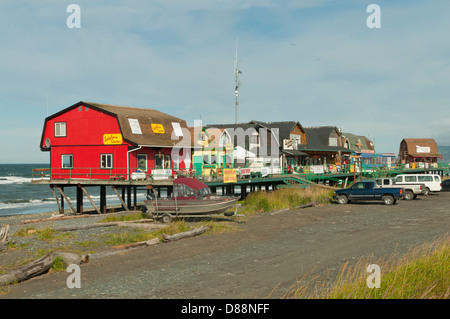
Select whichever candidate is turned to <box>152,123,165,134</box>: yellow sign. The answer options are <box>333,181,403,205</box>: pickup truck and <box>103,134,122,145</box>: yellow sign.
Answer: the pickup truck

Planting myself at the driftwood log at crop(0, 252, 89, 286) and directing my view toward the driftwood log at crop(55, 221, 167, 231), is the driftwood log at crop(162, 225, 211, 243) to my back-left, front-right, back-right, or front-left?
front-right

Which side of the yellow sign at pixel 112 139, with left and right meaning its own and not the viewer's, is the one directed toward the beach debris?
front

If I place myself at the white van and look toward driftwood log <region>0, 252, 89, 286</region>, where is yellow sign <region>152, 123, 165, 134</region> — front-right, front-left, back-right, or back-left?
front-right

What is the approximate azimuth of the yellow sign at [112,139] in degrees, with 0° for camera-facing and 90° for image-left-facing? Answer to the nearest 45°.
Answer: approximately 0°

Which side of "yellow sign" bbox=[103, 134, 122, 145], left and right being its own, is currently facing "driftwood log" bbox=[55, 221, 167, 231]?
front

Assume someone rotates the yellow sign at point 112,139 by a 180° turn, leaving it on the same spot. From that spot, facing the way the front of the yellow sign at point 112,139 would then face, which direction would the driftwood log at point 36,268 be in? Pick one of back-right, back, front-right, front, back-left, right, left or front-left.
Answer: back

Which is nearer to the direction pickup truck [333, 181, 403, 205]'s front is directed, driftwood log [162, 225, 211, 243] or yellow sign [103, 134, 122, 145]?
the yellow sign

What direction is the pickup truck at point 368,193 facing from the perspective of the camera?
to the viewer's left

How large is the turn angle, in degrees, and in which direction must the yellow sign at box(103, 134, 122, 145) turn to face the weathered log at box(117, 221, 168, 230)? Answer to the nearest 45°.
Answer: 0° — it already faces it
